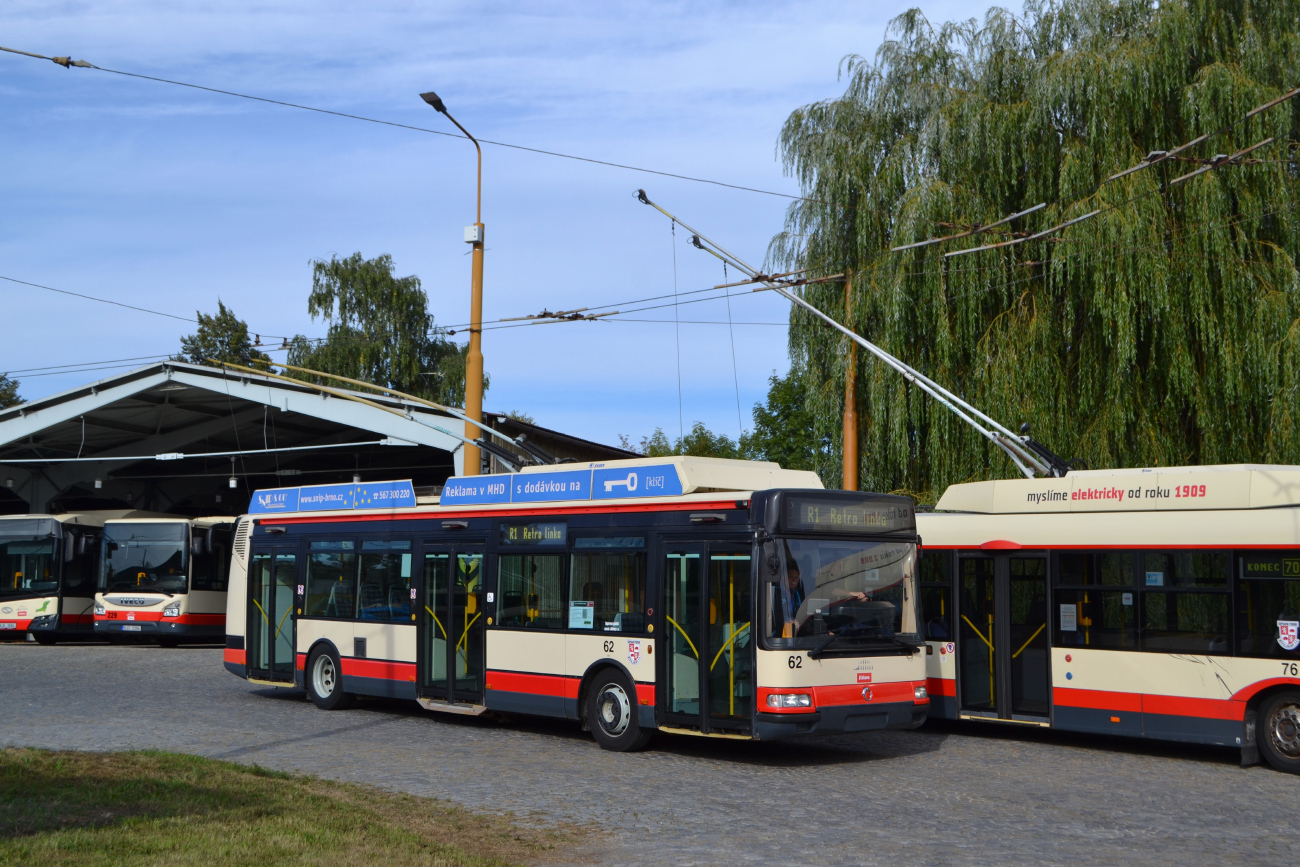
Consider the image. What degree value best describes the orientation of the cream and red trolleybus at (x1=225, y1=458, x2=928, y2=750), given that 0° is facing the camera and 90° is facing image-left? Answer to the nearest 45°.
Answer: approximately 315°

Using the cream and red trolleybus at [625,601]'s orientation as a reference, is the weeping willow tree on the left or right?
on its left

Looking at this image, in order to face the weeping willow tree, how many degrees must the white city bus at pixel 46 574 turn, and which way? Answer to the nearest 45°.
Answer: approximately 90° to its left

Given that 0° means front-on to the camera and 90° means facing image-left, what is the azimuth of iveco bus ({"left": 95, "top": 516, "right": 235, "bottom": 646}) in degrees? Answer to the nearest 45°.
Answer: approximately 45°

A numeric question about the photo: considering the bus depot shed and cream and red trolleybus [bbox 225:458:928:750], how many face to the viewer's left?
0

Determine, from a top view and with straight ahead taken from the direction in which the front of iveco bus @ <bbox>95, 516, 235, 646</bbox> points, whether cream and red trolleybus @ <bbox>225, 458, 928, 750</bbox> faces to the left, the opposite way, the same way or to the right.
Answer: to the left

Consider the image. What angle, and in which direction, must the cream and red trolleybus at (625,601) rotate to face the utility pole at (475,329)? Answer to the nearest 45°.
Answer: approximately 135° to its left

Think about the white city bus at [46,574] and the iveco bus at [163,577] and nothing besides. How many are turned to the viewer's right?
0

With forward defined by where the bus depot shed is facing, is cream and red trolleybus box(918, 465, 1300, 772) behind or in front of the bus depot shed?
in front

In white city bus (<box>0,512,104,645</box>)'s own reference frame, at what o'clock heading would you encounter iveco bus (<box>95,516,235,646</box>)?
The iveco bus is roughly at 9 o'clock from the white city bus.

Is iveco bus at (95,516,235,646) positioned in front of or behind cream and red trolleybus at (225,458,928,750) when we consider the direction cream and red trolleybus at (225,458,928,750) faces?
behind

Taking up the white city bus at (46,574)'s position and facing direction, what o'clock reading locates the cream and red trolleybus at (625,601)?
The cream and red trolleybus is roughly at 10 o'clock from the white city bus.
